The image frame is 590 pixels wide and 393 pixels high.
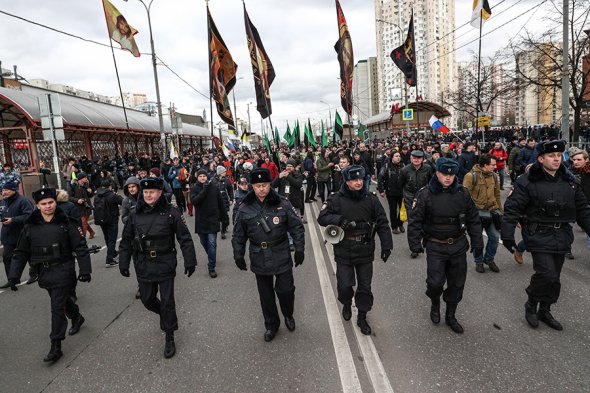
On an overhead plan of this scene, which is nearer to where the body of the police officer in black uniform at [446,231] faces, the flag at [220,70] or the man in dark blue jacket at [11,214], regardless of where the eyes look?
the man in dark blue jacket

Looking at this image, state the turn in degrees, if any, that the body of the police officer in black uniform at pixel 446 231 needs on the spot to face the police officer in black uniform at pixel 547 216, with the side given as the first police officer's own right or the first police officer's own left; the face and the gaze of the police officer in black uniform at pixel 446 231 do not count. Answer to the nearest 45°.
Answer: approximately 90° to the first police officer's own left

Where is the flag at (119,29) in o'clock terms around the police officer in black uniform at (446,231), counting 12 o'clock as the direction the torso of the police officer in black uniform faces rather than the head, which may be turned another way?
The flag is roughly at 4 o'clock from the police officer in black uniform.

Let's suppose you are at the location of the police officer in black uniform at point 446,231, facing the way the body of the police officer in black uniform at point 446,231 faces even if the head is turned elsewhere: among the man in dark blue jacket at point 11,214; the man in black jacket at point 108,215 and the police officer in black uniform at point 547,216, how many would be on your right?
2

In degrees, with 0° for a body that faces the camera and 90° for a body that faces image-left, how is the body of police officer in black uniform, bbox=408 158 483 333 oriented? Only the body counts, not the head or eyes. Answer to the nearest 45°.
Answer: approximately 0°

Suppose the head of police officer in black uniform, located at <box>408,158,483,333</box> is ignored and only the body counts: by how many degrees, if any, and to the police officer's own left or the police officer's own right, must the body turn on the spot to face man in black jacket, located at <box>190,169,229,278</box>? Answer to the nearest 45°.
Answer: approximately 90° to the police officer's own right

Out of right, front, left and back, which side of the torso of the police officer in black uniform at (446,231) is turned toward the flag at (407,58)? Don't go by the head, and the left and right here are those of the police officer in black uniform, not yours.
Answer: back

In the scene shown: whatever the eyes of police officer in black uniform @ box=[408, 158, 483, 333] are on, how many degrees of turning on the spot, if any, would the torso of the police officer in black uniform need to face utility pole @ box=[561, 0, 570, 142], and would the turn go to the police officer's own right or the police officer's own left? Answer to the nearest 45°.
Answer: approximately 180°

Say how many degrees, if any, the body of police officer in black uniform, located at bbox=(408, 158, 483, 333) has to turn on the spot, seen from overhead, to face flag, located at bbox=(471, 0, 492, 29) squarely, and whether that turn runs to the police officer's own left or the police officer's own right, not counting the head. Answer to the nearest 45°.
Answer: approximately 180°

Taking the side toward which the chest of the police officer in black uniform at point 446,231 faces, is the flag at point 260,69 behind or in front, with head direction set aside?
behind

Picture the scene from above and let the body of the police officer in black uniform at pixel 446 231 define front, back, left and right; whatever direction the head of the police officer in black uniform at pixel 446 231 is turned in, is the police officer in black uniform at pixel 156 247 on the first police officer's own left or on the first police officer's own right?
on the first police officer's own right

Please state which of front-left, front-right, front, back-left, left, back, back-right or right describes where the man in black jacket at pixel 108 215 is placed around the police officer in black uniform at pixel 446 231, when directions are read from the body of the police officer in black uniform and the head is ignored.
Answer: right
